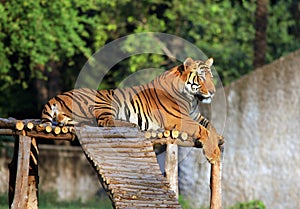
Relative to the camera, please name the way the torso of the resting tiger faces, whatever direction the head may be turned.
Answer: to the viewer's right
